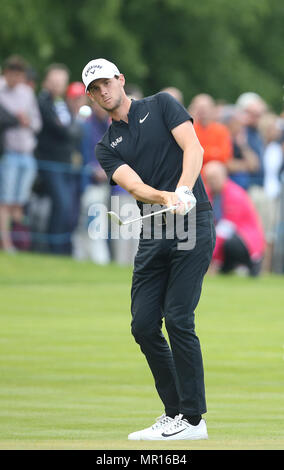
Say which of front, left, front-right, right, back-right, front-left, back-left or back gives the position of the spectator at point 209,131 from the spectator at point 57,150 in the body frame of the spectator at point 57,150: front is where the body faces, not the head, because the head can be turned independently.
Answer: front-left

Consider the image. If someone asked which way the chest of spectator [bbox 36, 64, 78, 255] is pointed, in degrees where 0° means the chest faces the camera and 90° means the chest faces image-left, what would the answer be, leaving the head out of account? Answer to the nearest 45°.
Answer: approximately 315°

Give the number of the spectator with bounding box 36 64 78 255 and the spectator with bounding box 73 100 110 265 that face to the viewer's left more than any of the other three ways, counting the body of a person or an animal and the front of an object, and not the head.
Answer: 0

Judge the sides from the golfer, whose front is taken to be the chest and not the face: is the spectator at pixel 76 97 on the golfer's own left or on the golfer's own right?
on the golfer's own right

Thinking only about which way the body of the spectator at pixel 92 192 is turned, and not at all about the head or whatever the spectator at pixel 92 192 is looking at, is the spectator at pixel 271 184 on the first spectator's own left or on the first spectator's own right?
on the first spectator's own left

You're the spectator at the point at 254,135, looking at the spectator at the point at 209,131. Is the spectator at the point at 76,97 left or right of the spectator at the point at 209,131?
right

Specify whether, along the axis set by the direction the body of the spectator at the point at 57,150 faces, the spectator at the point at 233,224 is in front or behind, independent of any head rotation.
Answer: in front

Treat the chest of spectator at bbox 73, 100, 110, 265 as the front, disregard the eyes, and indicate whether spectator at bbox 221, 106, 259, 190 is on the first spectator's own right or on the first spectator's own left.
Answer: on the first spectator's own left

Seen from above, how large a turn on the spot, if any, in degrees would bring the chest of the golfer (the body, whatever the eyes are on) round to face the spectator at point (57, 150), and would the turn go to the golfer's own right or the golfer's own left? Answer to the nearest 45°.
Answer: approximately 135° to the golfer's own right

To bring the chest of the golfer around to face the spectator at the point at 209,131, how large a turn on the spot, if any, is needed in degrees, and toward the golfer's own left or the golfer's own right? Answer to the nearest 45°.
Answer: approximately 135° to the golfer's own right

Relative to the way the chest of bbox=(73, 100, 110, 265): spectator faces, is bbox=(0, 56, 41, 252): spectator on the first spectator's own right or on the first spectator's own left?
on the first spectator's own right
